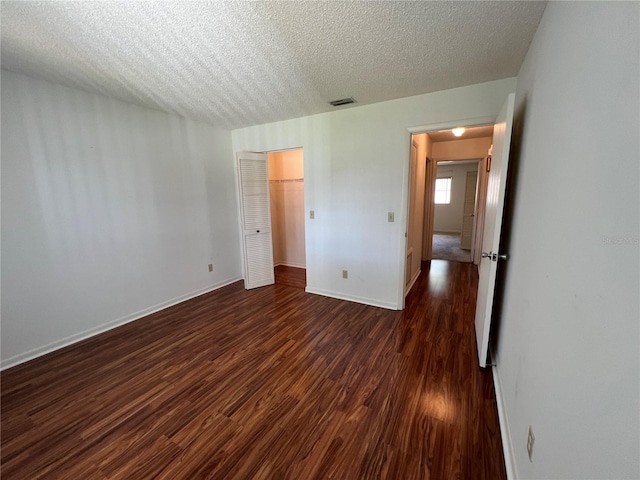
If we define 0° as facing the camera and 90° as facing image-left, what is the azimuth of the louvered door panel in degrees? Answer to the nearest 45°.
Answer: approximately 0°

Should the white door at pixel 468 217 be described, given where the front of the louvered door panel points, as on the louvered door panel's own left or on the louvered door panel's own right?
on the louvered door panel's own left

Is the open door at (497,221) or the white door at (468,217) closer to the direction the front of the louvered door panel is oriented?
the open door

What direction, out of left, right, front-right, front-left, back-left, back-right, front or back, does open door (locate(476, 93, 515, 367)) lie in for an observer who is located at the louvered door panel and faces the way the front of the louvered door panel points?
front-left
